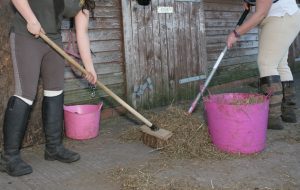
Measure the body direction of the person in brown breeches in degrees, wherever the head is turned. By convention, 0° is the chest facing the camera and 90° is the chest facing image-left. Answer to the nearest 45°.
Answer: approximately 315°

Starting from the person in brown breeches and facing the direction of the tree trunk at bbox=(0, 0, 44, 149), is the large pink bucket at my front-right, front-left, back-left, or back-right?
back-right

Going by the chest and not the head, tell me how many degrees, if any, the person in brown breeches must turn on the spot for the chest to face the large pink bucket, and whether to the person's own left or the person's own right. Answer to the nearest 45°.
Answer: approximately 45° to the person's own left
